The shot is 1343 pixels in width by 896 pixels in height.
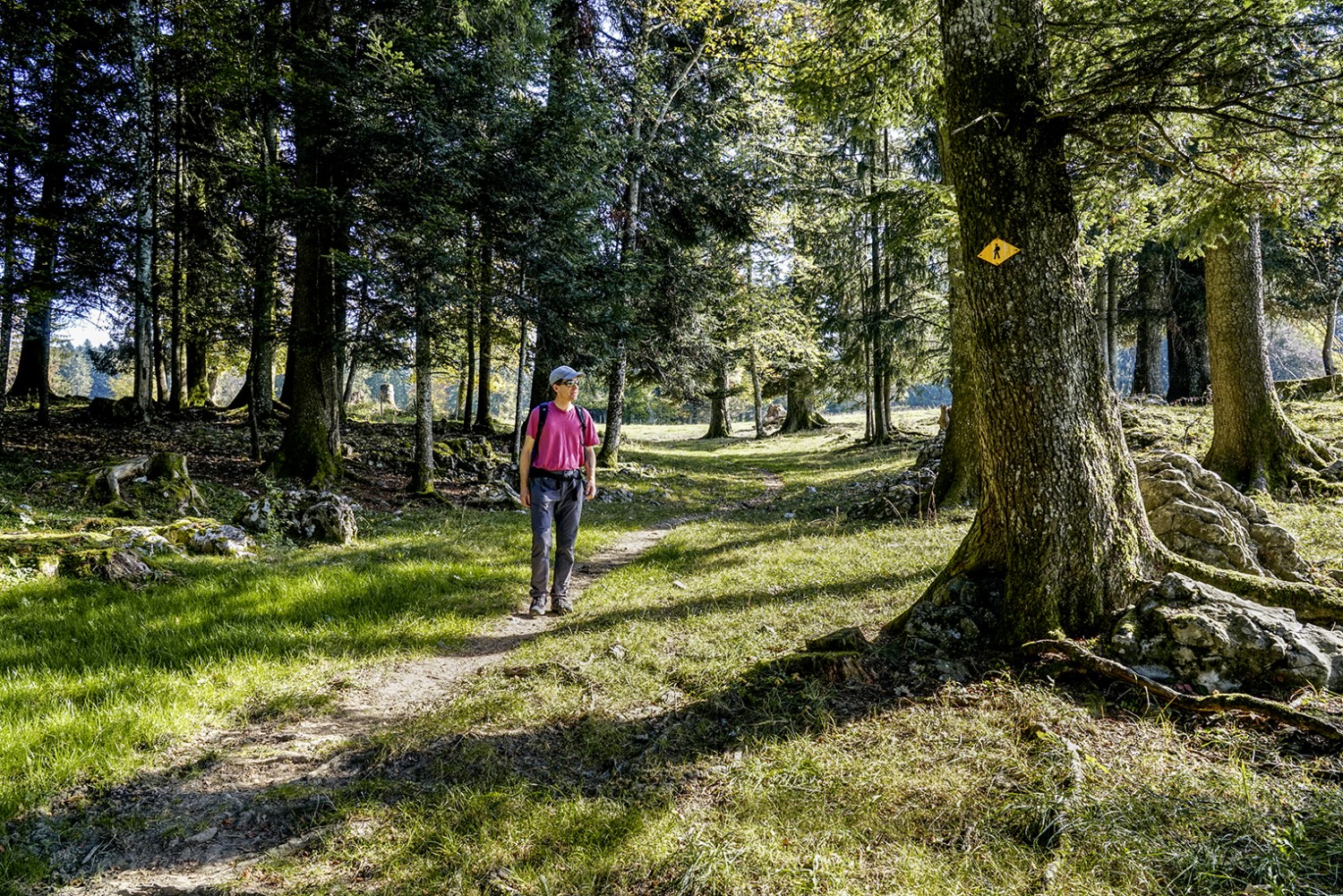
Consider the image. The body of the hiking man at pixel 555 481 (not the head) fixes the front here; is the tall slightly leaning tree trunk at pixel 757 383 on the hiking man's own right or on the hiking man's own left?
on the hiking man's own left

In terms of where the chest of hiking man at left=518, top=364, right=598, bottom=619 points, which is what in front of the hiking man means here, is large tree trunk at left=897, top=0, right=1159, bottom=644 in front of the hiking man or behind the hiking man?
in front

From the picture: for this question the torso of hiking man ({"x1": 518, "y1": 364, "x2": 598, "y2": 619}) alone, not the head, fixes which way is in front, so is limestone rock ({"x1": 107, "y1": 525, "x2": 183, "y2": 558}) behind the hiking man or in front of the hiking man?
behind

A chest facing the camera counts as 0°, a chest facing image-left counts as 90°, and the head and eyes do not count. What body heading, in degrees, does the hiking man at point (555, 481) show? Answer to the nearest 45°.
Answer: approximately 315°

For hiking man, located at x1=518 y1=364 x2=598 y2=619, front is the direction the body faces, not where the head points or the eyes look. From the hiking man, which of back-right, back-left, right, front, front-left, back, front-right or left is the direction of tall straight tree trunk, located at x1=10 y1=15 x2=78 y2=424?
back

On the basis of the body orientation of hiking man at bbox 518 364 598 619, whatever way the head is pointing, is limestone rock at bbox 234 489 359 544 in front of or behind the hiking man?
behind

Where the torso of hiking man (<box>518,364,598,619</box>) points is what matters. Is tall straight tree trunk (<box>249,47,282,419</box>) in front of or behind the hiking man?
behind
